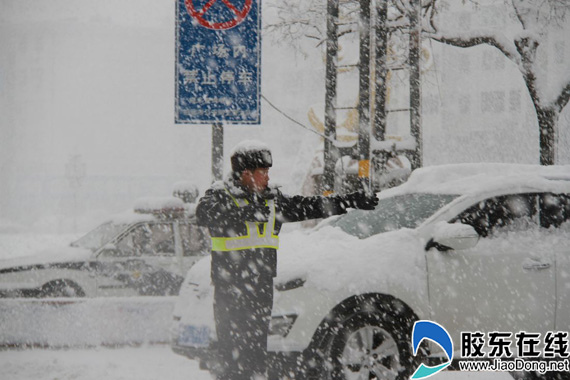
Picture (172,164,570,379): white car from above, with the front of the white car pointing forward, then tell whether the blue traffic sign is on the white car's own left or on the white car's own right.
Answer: on the white car's own right

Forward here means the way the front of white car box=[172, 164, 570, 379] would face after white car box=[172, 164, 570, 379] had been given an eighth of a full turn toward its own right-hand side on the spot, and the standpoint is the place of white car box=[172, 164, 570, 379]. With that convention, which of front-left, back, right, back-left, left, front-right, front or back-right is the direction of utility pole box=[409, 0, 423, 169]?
right

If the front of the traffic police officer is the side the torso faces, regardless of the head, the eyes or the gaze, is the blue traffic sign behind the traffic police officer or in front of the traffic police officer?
behind

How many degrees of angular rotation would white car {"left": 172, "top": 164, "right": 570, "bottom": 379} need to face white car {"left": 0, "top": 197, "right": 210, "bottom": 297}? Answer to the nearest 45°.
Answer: approximately 90° to its right

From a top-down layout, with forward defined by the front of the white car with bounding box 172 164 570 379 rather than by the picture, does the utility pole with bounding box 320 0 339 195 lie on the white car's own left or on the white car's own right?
on the white car's own right

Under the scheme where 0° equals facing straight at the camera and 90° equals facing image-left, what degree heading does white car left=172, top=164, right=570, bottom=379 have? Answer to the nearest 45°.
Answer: approximately 45°

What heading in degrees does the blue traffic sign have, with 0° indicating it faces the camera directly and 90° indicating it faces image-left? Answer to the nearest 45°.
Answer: approximately 0°

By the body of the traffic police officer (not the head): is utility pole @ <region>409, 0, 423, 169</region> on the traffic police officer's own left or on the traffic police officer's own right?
on the traffic police officer's own left

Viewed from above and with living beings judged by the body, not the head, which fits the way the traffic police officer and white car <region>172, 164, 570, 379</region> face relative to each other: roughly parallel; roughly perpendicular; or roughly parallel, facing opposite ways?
roughly perpendicular

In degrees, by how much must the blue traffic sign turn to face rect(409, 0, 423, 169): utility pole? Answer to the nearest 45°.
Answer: approximately 135° to its left

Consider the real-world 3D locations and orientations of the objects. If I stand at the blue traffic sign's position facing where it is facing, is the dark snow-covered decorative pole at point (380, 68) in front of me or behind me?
behind

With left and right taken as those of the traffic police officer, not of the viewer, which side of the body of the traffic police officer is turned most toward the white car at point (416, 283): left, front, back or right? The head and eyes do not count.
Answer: left

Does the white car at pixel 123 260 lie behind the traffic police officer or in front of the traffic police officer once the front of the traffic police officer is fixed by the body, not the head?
behind
